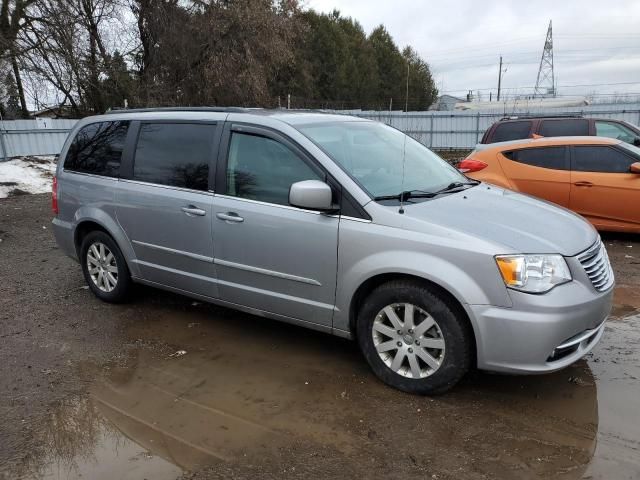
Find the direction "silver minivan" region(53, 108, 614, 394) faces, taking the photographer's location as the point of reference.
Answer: facing the viewer and to the right of the viewer

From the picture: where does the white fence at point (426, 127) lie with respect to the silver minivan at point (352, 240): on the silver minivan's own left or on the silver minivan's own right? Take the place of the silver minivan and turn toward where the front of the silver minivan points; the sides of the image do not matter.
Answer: on the silver minivan's own left

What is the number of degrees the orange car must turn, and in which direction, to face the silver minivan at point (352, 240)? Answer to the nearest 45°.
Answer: approximately 90° to its right

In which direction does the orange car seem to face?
to the viewer's right

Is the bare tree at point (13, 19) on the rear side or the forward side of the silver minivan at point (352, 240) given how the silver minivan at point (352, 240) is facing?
on the rear side

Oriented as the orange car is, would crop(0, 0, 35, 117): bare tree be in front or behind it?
behind

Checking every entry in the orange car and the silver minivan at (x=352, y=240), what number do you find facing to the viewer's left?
0

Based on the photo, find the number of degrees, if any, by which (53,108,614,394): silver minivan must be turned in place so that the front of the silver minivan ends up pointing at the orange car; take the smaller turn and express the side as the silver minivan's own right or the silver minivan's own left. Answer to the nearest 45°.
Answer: approximately 90° to the silver minivan's own left

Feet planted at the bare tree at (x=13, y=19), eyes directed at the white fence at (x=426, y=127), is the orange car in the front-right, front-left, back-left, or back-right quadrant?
front-right

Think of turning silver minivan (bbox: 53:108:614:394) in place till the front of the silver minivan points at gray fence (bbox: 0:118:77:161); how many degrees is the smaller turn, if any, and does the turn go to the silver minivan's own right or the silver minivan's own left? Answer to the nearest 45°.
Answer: approximately 180°
